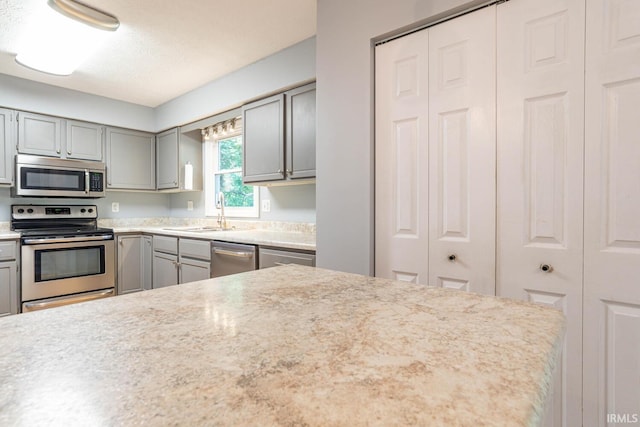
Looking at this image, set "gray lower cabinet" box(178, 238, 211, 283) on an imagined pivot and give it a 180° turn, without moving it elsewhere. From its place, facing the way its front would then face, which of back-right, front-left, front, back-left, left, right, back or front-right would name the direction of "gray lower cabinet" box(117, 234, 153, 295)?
left

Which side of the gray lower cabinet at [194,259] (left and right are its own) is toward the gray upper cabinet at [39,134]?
right

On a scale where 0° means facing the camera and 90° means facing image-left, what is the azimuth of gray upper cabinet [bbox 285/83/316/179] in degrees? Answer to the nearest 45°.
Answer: approximately 45°

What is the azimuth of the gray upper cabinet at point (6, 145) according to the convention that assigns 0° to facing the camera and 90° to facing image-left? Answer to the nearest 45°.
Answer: approximately 0°

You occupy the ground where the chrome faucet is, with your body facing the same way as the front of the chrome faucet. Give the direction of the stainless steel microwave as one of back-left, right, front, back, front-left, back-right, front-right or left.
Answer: front-right

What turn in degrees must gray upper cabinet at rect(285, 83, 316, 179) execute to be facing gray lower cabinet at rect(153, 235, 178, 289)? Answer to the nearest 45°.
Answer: approximately 90° to its right

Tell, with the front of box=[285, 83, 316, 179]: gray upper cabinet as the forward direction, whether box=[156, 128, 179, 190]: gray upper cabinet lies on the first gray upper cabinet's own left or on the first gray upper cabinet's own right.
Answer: on the first gray upper cabinet's own right

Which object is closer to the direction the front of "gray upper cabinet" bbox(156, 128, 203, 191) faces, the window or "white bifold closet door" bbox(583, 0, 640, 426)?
the white bifold closet door

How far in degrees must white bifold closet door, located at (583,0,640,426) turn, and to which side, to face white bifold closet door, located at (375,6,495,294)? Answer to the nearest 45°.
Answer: approximately 90° to its right

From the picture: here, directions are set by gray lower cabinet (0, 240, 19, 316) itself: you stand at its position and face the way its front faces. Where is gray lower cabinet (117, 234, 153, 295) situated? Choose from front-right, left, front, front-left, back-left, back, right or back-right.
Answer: left
